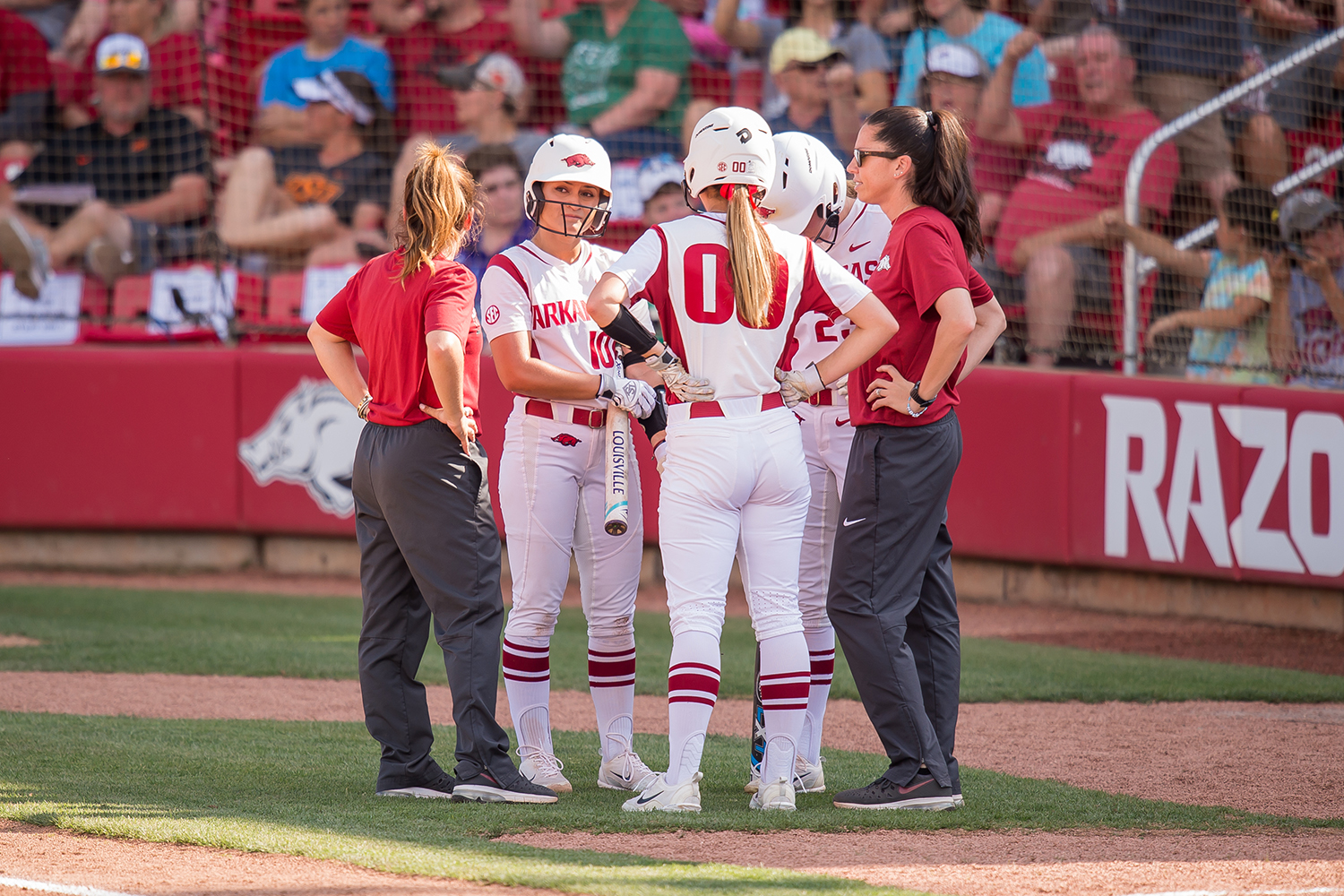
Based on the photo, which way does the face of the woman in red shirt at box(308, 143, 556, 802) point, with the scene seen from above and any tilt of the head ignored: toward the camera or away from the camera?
away from the camera

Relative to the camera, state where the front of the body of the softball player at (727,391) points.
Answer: away from the camera

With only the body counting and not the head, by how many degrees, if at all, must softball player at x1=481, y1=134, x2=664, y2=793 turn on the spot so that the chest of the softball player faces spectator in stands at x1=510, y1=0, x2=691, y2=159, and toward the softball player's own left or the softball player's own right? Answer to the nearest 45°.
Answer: approximately 135° to the softball player's own left

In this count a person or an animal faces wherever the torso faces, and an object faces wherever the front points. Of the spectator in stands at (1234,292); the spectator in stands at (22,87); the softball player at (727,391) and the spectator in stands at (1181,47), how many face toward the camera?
2

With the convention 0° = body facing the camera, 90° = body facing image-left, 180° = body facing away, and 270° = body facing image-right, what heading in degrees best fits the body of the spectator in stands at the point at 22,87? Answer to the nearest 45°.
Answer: approximately 0°

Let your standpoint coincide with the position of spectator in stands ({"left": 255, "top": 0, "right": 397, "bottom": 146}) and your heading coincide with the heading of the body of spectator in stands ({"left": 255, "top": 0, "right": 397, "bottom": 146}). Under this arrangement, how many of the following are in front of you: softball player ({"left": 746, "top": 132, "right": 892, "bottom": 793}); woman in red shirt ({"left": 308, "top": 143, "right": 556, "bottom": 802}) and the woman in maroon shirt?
3

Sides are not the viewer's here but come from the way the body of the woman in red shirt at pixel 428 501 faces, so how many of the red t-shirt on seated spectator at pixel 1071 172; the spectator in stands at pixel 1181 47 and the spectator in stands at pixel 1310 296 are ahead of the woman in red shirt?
3

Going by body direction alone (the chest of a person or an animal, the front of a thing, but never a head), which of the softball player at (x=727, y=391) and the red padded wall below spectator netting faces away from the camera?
the softball player

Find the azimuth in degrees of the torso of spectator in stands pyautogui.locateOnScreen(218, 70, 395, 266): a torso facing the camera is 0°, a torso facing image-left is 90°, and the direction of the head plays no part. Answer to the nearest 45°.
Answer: approximately 45°

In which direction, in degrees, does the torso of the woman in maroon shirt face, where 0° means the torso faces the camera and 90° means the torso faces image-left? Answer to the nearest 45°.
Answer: approximately 90°

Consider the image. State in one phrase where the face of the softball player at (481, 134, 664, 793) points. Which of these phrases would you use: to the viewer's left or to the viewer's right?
to the viewer's right
